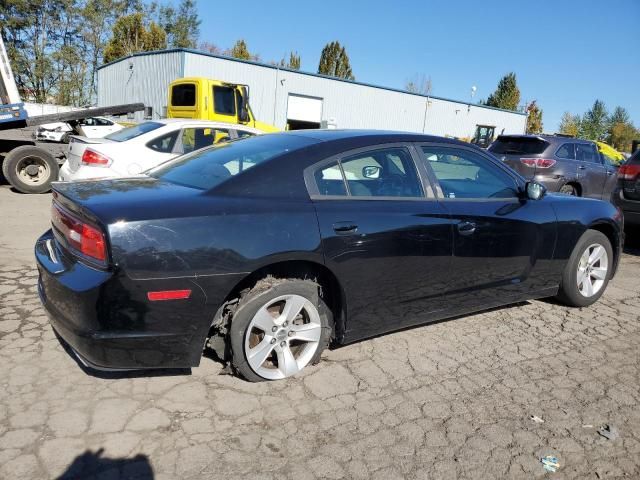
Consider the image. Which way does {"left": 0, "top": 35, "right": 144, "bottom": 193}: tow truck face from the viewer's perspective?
to the viewer's left

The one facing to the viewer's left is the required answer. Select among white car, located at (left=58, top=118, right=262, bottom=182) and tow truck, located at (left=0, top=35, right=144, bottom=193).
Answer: the tow truck

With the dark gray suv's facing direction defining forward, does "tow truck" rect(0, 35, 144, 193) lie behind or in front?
behind

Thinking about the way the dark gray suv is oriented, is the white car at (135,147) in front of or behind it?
behind

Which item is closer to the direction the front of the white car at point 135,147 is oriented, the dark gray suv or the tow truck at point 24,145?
the dark gray suv

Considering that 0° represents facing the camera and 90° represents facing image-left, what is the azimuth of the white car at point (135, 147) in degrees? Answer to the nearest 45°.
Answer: approximately 225°

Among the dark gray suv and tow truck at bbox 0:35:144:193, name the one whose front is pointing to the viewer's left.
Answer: the tow truck

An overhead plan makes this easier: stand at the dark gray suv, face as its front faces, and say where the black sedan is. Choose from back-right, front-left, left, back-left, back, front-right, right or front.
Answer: back-right

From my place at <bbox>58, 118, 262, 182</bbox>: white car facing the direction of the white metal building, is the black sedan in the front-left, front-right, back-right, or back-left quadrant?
back-right

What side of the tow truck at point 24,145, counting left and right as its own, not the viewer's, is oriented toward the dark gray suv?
back

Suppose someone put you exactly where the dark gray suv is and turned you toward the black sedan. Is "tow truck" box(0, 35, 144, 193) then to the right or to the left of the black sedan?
right

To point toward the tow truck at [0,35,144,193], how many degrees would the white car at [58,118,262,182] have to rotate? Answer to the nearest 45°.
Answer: approximately 90° to its left

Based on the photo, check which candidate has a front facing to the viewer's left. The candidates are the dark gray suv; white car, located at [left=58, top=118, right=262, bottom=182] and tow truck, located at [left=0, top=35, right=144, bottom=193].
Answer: the tow truck
